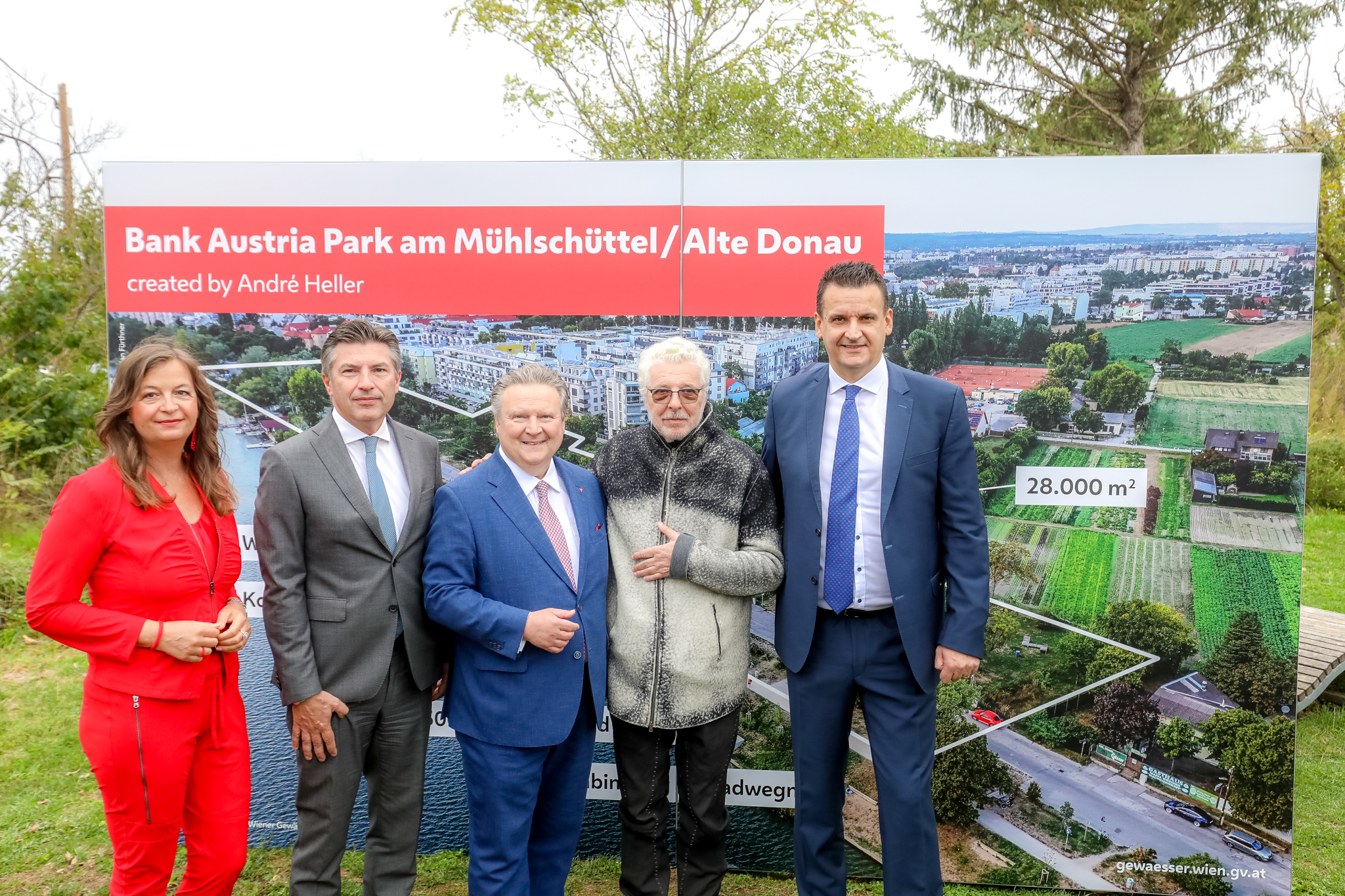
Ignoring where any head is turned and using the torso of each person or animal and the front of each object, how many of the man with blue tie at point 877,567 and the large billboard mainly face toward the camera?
2

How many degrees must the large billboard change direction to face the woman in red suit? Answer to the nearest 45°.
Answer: approximately 45° to its right

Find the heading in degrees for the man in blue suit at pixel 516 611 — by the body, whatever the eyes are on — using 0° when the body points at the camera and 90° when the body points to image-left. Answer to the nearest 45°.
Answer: approximately 315°

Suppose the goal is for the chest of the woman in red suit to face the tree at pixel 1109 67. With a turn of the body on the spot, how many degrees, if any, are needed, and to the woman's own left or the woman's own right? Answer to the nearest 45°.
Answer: approximately 90° to the woman's own left

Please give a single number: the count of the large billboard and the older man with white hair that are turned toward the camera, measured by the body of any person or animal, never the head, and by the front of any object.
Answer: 2

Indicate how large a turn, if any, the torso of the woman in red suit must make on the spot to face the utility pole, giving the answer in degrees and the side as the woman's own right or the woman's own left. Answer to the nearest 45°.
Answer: approximately 135° to the woman's own left

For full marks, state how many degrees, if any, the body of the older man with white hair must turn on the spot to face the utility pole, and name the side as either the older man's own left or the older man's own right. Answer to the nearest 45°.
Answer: approximately 135° to the older man's own right
